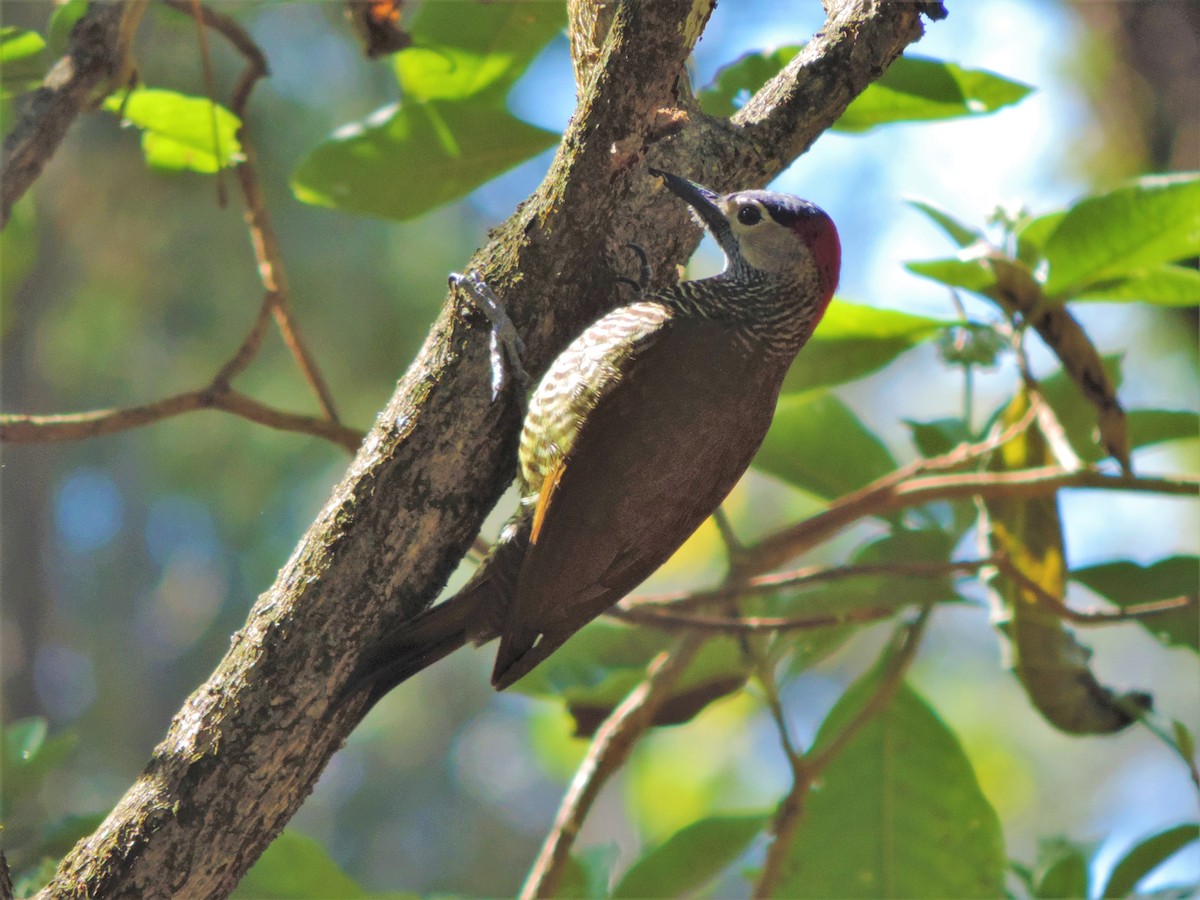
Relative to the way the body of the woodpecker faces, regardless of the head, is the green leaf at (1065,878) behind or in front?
behind

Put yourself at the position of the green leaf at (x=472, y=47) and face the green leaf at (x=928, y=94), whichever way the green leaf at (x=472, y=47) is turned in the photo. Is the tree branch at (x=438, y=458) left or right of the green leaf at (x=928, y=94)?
right

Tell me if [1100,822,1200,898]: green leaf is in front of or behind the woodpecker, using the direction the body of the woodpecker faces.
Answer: behind

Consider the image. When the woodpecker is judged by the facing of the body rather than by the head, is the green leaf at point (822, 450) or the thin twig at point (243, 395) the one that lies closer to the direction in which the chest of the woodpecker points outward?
the thin twig
